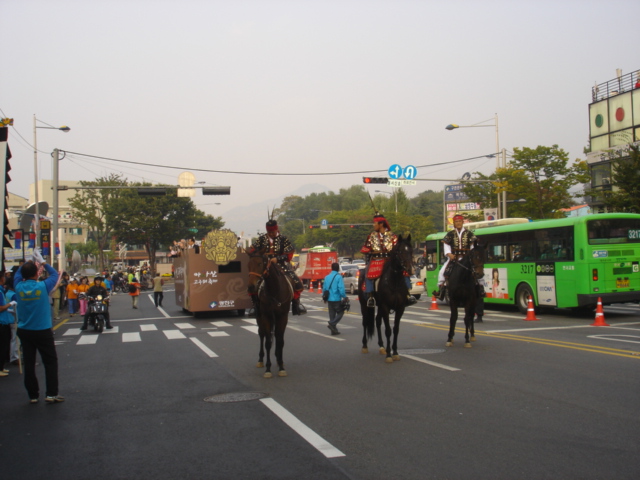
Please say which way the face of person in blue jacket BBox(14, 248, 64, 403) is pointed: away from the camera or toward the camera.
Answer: away from the camera

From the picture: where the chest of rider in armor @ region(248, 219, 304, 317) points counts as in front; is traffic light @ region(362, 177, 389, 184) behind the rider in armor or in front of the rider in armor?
behind

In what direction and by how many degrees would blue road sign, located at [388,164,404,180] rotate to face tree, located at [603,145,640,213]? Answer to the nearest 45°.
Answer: approximately 90° to its left

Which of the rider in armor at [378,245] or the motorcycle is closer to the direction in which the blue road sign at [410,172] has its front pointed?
the rider in armor

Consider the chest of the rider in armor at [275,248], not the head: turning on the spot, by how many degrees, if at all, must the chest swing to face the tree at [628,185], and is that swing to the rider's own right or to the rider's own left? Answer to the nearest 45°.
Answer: approximately 135° to the rider's own left

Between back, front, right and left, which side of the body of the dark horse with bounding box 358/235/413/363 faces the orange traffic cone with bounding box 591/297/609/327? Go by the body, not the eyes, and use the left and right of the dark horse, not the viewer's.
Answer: left

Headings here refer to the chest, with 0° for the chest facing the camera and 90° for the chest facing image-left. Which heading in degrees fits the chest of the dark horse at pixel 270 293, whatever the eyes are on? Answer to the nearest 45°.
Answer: approximately 0°

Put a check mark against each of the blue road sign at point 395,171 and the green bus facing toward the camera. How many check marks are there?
1

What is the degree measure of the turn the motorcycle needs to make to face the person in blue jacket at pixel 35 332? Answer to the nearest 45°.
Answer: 0° — it already faces them

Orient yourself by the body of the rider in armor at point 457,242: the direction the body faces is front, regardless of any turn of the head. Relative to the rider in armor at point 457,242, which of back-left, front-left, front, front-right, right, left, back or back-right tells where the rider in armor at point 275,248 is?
front-right

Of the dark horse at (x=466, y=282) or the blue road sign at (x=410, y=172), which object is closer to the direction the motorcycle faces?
the dark horse

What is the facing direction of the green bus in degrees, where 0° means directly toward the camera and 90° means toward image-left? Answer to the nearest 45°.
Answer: approximately 135°

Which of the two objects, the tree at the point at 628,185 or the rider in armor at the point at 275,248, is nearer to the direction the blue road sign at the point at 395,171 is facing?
the rider in armor
